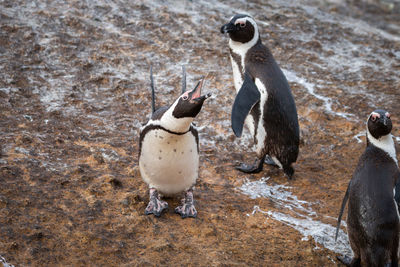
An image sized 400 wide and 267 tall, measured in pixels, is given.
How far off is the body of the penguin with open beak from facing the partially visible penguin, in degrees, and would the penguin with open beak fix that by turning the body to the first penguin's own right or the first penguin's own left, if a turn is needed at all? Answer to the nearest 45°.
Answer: approximately 90° to the first penguin's own left

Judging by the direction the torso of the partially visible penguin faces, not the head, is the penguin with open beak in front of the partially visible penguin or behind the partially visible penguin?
behind

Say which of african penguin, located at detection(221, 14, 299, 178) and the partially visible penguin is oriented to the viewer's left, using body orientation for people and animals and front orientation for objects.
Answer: the african penguin

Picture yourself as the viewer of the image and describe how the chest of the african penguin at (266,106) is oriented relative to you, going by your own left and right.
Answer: facing to the left of the viewer

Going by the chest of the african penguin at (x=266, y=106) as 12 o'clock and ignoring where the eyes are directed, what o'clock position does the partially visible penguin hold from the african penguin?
The partially visible penguin is roughly at 8 o'clock from the african penguin.

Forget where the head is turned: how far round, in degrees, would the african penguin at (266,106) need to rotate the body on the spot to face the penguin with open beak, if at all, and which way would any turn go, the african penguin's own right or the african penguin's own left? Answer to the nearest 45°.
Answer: approximately 45° to the african penguin's own left

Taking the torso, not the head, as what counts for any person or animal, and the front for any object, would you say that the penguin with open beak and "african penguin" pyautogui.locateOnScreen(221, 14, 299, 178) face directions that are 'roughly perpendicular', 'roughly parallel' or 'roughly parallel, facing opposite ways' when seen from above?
roughly perpendicular

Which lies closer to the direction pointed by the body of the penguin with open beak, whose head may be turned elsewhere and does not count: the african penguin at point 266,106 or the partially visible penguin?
the partially visible penguin

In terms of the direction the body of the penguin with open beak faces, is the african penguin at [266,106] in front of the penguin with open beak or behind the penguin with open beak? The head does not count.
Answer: behind
